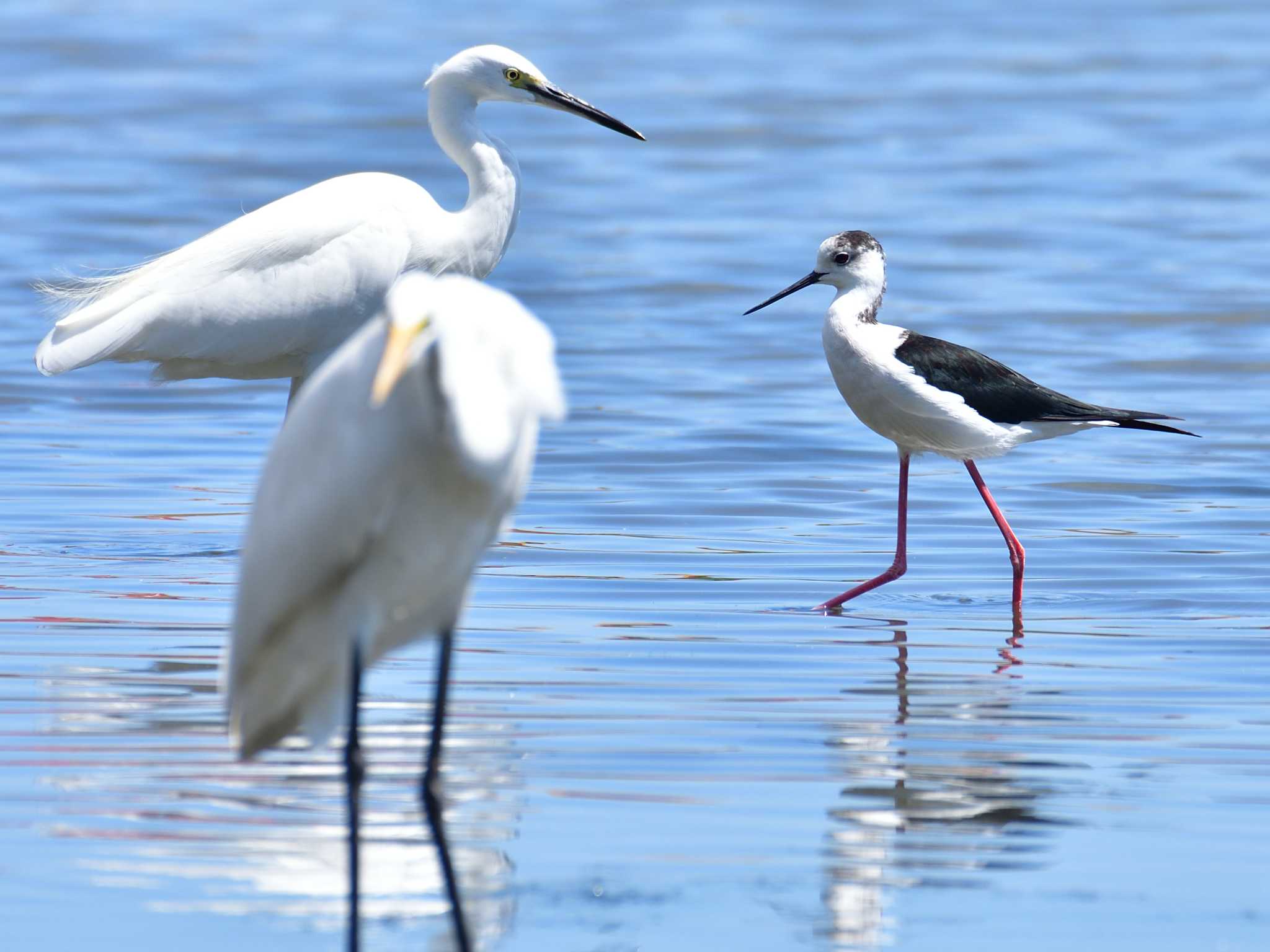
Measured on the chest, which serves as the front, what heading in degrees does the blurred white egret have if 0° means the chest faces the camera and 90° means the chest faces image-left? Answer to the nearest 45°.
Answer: approximately 315°

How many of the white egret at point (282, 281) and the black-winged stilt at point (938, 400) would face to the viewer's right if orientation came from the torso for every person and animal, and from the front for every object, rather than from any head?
1

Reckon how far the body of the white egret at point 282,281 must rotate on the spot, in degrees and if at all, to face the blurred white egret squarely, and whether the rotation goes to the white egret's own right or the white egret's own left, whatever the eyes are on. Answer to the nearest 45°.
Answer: approximately 90° to the white egret's own right

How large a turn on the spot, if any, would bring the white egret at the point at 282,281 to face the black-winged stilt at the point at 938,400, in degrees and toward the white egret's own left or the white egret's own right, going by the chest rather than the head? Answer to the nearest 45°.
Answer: approximately 45° to the white egret's own right

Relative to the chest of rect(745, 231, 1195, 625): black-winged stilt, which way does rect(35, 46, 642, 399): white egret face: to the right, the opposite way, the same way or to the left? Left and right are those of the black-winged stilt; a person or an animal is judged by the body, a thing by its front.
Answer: the opposite way

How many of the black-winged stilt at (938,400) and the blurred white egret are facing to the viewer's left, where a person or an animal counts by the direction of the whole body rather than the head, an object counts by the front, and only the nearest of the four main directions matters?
1

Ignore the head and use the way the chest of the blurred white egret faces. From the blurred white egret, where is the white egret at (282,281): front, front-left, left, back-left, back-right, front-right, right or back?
back-left

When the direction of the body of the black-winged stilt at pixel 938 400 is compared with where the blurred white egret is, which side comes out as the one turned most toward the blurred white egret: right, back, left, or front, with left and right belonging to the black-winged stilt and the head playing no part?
left

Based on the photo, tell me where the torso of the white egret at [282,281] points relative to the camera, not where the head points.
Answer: to the viewer's right

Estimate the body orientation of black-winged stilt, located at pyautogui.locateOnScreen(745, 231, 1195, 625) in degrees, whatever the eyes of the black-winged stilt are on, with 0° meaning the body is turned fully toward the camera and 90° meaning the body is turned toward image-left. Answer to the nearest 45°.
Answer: approximately 90°
